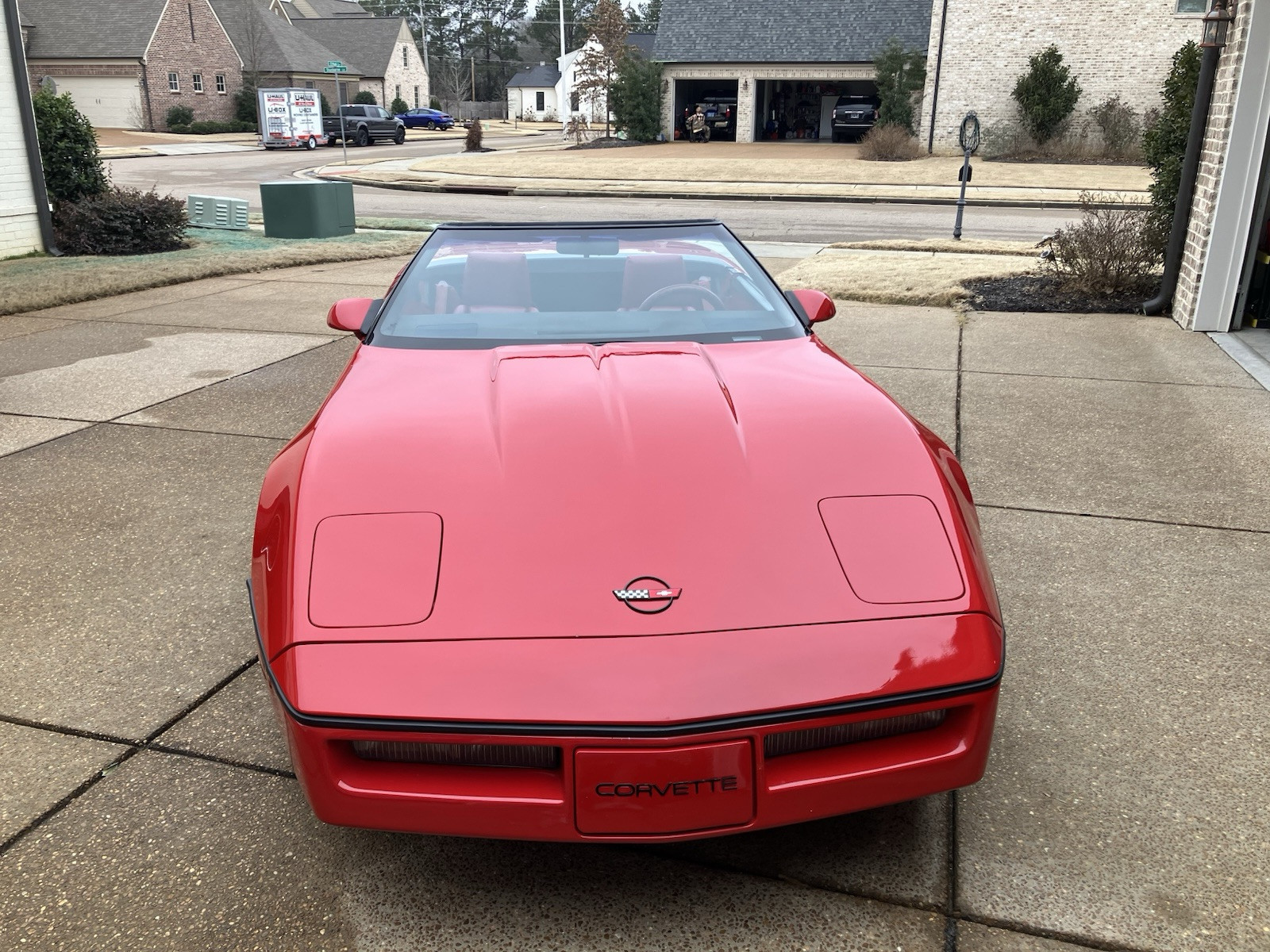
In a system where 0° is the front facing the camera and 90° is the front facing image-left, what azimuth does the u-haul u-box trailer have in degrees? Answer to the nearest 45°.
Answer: approximately 225°

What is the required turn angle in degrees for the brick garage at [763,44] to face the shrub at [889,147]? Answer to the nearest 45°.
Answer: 0° — it already faces it
